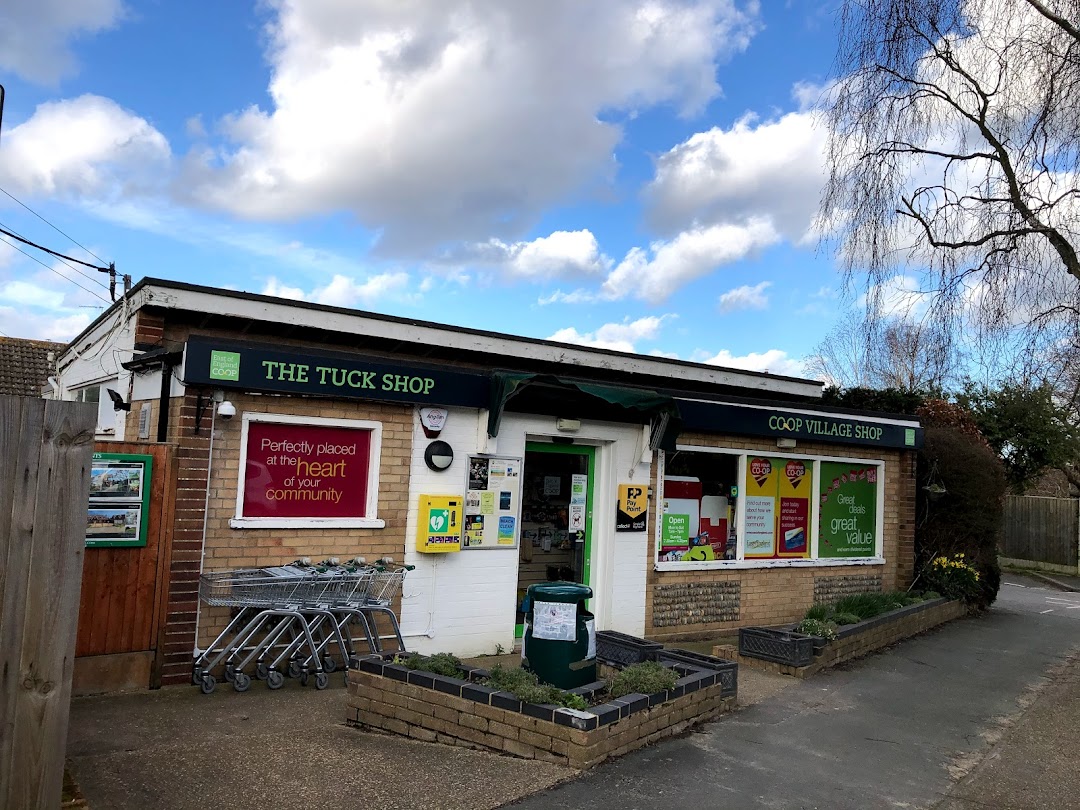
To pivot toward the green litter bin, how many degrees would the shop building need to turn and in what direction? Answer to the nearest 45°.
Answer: approximately 45° to its right

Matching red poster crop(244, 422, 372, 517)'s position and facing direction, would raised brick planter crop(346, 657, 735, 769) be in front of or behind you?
in front

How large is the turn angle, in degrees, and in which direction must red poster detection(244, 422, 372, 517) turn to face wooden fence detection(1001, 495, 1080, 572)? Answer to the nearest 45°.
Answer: approximately 135° to its left

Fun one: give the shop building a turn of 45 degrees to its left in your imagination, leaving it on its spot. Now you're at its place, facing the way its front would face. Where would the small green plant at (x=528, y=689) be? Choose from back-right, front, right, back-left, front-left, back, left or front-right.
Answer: right

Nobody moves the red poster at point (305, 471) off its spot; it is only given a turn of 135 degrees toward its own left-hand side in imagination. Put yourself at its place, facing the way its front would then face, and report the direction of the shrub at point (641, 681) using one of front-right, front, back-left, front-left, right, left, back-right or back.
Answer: right

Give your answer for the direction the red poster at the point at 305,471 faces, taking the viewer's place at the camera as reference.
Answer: facing the viewer

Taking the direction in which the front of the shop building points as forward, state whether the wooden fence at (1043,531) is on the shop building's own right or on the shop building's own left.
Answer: on the shop building's own left

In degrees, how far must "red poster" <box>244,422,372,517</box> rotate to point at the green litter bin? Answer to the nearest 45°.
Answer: approximately 45° to its left

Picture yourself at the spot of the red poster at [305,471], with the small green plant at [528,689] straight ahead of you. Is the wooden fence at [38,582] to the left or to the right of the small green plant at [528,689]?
right

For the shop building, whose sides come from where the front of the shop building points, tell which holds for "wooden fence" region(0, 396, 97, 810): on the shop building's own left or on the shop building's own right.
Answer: on the shop building's own right
